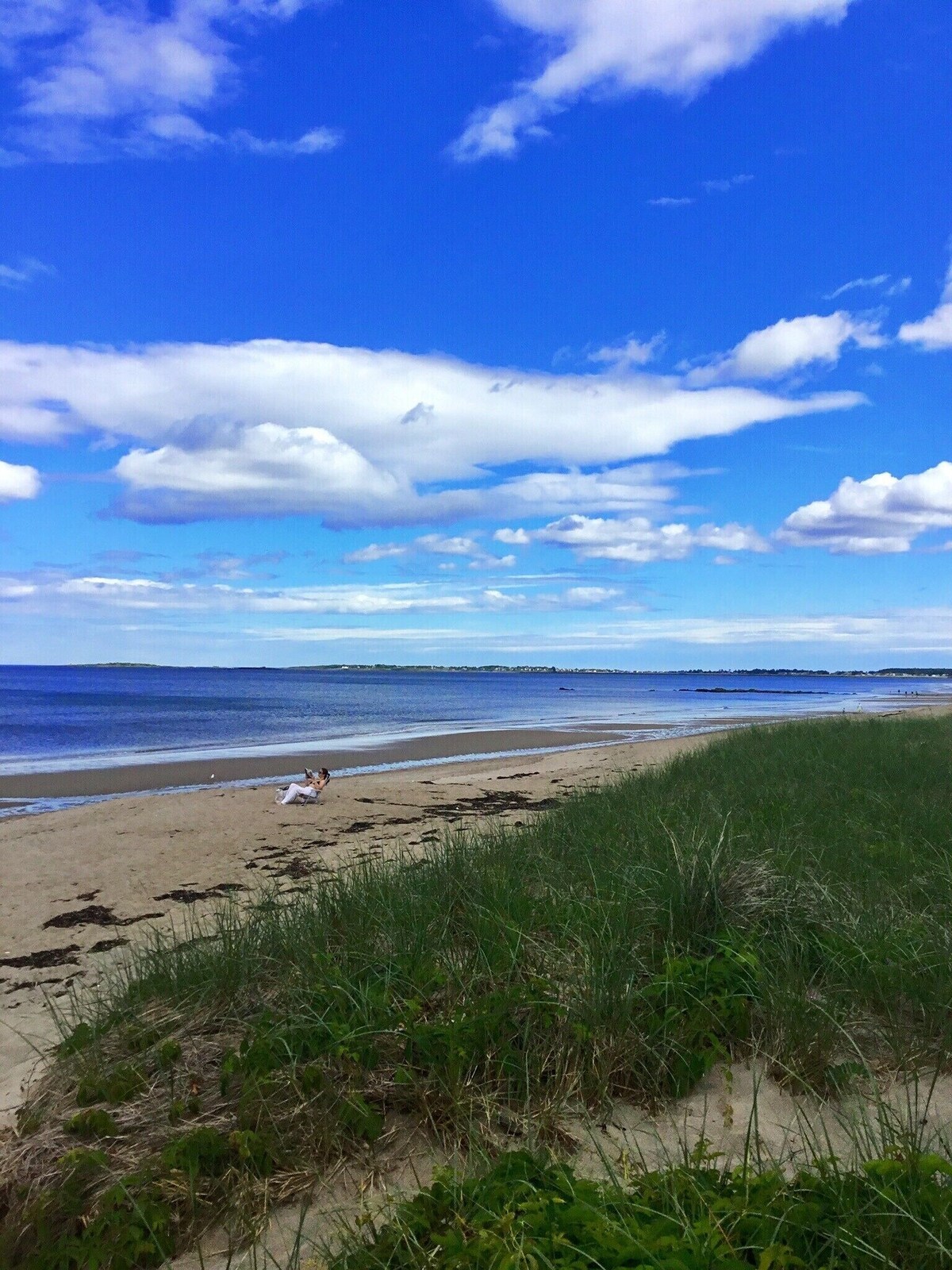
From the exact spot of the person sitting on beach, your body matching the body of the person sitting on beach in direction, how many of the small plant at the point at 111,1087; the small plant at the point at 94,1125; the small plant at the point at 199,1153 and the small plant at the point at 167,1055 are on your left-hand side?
4

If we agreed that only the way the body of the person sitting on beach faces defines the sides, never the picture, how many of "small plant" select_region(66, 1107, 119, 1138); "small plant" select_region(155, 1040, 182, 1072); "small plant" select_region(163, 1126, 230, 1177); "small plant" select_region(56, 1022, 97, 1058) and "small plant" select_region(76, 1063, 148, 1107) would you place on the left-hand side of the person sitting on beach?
5

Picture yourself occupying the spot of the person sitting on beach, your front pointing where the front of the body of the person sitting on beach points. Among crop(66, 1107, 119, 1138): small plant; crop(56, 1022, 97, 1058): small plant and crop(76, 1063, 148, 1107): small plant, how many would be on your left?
3

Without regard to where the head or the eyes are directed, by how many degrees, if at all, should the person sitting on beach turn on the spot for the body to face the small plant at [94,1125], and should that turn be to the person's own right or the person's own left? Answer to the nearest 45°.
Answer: approximately 90° to the person's own left

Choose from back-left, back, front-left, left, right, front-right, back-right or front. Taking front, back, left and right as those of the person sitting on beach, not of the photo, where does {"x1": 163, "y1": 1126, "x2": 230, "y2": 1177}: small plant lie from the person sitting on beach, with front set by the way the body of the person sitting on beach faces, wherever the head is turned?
left

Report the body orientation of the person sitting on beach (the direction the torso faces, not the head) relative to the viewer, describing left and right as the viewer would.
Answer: facing to the left of the viewer

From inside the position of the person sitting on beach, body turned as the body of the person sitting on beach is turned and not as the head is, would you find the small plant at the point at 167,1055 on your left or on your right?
on your left

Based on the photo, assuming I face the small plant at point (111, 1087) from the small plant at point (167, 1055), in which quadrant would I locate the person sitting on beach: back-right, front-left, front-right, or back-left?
back-right

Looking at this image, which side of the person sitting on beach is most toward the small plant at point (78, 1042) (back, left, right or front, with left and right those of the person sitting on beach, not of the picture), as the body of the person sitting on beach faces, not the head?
left

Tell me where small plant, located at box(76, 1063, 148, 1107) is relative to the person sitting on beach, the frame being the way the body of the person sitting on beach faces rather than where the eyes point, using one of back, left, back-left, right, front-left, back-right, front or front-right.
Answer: left
